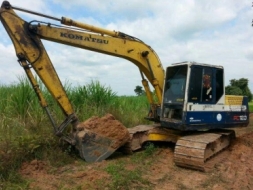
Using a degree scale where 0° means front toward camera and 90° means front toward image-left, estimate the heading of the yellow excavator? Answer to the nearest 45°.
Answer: approximately 45°
